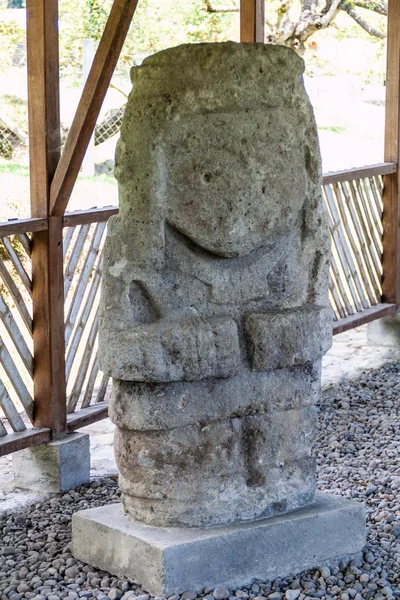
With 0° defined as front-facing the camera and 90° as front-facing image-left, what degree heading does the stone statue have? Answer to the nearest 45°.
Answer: approximately 315°

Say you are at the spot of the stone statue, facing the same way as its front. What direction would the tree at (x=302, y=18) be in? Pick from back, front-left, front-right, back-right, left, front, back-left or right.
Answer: back-left

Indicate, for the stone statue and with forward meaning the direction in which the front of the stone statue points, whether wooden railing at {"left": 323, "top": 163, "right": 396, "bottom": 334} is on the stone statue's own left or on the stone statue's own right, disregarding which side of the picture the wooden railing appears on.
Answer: on the stone statue's own left

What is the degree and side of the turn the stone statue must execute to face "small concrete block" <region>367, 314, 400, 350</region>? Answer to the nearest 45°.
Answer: approximately 135° to its left
